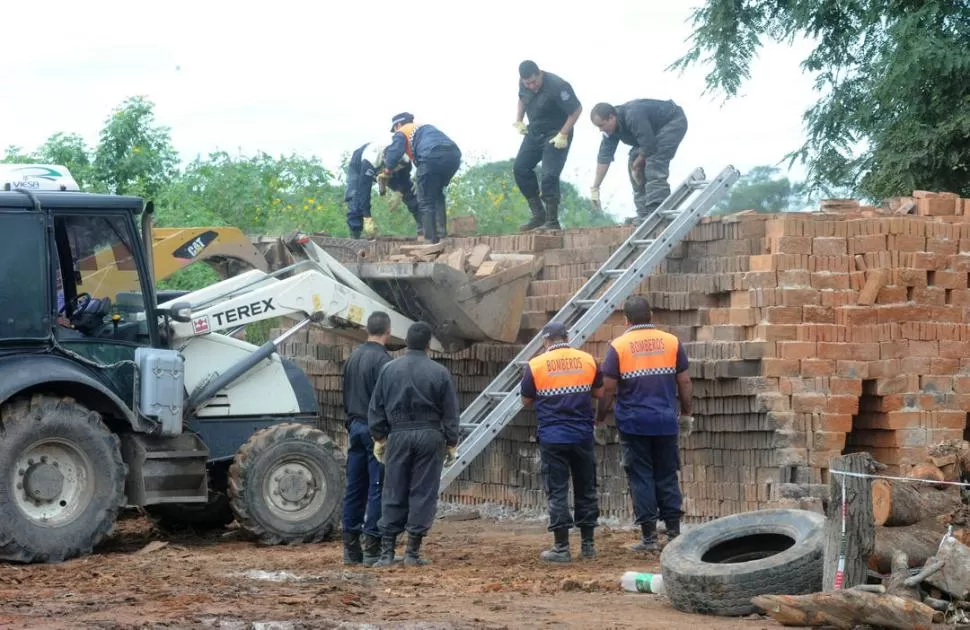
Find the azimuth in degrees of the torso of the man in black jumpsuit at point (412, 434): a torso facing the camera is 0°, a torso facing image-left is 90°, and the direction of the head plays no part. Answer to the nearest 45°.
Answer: approximately 180°

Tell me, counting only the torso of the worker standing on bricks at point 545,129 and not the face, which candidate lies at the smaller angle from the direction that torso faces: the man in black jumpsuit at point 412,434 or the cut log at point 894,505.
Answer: the man in black jumpsuit

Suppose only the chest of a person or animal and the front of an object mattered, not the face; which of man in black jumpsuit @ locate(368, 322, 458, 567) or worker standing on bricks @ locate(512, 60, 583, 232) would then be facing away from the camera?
the man in black jumpsuit

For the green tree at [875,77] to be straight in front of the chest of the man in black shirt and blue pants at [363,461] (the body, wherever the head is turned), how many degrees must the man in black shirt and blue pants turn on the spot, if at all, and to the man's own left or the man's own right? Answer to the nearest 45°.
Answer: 0° — they already face it

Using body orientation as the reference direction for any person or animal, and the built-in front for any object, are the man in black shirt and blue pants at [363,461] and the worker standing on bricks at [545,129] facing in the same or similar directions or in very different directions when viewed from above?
very different directions

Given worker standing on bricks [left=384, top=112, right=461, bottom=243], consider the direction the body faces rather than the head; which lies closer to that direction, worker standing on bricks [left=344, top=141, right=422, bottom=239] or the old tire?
the worker standing on bricks

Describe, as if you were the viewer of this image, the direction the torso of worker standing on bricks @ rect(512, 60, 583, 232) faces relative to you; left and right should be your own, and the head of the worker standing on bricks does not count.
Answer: facing the viewer and to the left of the viewer

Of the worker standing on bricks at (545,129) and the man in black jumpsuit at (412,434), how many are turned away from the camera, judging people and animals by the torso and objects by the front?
1

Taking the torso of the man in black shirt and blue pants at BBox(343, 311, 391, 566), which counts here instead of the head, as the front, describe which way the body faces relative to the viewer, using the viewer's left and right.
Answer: facing away from the viewer and to the right of the viewer

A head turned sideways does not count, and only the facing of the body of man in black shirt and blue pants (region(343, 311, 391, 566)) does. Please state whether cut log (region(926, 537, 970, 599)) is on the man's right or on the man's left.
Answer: on the man's right

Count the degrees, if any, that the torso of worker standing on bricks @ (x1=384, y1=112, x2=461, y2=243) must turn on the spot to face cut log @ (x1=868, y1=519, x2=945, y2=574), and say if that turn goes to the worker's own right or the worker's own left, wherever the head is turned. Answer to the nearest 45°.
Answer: approximately 135° to the worker's own left

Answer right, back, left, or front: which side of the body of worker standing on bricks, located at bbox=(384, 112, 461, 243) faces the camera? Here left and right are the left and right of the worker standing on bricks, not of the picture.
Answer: left

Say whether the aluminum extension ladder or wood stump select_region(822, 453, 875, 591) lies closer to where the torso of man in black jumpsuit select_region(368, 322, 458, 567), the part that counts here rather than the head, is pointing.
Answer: the aluminum extension ladder

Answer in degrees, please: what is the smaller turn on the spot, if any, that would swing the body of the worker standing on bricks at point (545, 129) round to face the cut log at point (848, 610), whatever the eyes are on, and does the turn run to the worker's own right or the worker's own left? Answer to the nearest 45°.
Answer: approximately 45° to the worker's own left
